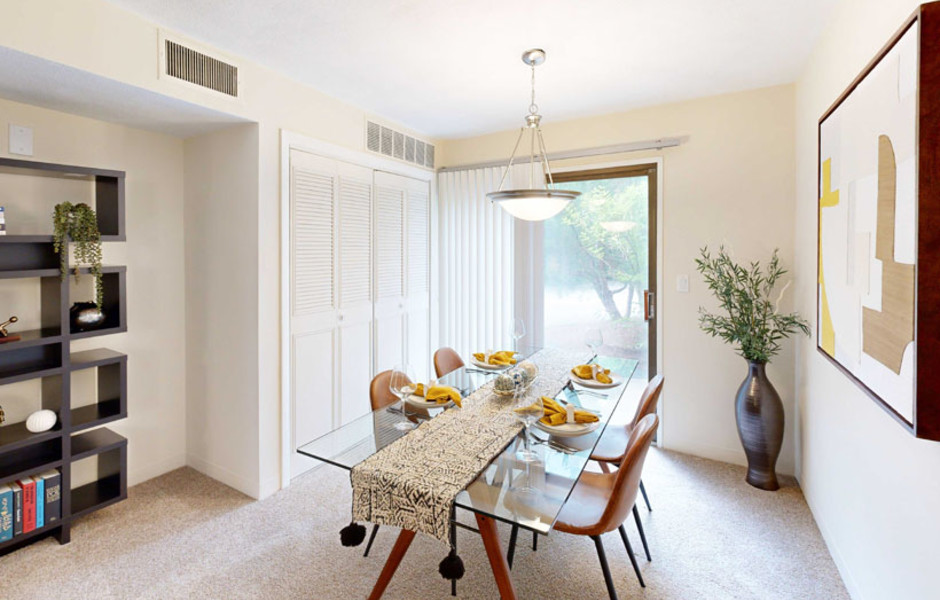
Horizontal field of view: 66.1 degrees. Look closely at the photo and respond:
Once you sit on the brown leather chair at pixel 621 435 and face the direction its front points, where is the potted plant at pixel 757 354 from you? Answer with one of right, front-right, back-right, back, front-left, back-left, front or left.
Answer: back-right

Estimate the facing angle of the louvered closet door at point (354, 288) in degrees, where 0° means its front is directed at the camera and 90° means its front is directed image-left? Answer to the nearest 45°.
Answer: approximately 315°

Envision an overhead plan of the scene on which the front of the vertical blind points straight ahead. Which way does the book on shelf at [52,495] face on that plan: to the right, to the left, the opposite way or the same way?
to the left

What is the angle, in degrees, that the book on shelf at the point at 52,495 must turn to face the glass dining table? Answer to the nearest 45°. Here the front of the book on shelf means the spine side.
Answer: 0° — it already faces it

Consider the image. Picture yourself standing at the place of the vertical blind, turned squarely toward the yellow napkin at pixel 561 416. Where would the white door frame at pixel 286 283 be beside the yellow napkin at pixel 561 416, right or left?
right

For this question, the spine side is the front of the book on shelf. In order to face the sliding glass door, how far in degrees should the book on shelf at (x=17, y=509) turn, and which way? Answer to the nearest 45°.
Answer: approximately 45° to its left
